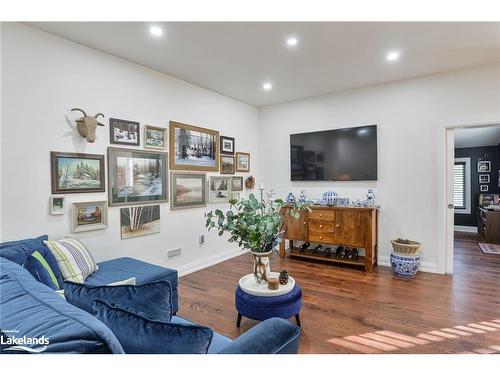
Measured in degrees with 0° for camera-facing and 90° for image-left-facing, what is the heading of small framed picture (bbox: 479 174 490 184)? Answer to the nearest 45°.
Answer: approximately 0°

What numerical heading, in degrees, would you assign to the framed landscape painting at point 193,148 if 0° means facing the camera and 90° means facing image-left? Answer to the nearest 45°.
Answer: approximately 315°

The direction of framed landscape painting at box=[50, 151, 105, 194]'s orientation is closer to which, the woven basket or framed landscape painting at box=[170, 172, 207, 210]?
the woven basket

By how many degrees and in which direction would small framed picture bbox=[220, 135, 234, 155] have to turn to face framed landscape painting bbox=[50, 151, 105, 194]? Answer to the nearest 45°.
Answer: approximately 90° to its right

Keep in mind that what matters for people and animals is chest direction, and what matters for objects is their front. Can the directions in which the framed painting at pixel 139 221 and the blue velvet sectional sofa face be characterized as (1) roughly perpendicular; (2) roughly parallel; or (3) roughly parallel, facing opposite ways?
roughly perpendicular

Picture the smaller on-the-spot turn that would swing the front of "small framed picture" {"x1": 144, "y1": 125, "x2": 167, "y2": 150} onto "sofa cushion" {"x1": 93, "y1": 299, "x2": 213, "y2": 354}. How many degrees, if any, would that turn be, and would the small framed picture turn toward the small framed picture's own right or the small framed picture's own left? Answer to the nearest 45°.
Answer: approximately 45° to the small framed picture's own right

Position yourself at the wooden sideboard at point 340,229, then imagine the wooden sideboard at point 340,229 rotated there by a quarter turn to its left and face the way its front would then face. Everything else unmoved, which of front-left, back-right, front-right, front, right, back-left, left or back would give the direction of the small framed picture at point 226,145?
back-right

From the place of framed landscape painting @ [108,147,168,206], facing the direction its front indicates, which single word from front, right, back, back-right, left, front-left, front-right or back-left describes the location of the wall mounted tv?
front-left

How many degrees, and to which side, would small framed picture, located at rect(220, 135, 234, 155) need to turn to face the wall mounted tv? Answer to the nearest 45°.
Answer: approximately 45° to its left

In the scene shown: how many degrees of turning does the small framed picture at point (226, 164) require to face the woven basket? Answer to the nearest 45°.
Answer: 0° — it already faces it

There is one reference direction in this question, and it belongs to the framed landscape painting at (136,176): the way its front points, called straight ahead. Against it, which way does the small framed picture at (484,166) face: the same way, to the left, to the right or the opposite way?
to the right

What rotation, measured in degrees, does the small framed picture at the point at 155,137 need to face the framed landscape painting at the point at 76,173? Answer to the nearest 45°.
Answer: approximately 90° to its right

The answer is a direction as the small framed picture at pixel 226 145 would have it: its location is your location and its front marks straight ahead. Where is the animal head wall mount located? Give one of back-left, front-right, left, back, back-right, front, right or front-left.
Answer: right

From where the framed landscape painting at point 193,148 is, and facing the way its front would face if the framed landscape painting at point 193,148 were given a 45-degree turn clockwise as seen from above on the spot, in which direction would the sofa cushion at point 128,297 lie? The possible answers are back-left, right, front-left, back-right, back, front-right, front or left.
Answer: front

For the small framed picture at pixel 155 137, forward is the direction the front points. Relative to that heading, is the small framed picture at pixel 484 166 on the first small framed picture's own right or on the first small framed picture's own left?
on the first small framed picture's own left

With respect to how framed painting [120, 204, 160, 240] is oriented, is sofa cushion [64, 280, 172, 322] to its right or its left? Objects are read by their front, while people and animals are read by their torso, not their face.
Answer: on its right
